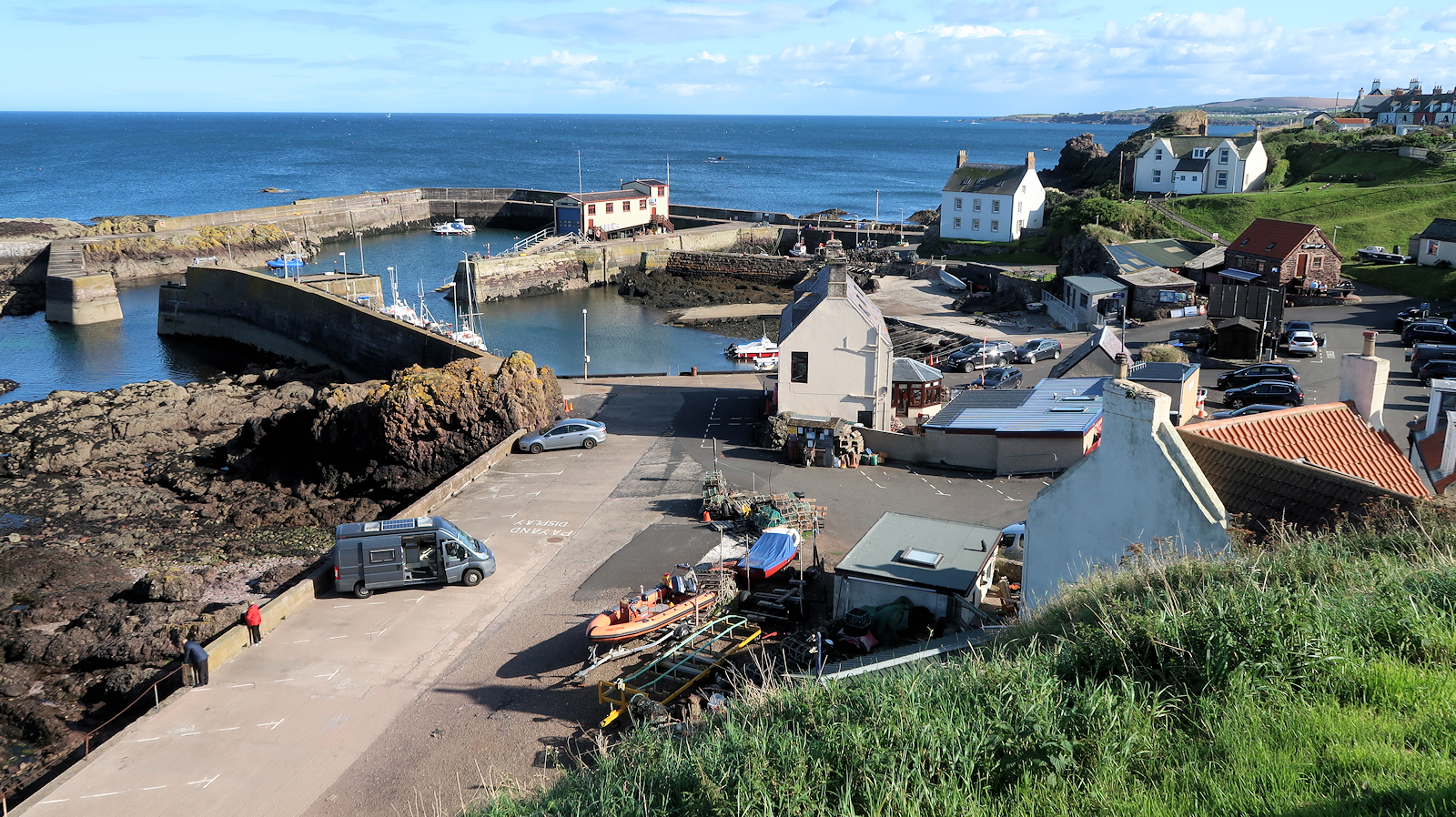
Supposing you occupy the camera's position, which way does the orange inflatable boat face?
facing the viewer and to the left of the viewer

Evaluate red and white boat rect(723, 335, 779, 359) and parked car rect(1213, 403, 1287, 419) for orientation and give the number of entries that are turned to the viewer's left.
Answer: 1

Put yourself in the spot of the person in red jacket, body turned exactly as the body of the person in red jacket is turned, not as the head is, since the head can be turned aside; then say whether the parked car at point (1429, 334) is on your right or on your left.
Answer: on your right

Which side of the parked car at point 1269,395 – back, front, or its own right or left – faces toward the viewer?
left

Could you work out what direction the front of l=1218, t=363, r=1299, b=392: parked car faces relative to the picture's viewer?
facing to the left of the viewer

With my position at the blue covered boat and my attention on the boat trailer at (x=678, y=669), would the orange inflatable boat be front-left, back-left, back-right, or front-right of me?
front-right

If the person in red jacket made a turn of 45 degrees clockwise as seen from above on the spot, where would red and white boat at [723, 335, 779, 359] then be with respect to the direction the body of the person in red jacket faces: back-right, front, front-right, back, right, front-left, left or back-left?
front-right

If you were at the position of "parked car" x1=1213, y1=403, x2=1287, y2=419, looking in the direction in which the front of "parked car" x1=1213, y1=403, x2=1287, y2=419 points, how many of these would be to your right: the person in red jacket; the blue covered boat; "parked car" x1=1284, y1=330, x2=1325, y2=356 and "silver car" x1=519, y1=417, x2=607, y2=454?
1

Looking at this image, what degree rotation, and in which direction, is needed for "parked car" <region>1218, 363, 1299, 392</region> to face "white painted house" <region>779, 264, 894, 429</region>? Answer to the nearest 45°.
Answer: approximately 45° to its left

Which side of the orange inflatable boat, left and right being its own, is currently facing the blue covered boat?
back

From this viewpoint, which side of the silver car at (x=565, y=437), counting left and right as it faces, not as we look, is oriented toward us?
left

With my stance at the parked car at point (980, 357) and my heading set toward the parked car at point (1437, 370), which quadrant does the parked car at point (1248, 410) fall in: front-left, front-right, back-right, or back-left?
front-right

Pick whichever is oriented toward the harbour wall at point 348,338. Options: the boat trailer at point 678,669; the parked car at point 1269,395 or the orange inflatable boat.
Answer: the parked car

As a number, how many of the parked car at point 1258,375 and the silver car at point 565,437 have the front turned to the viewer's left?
2
